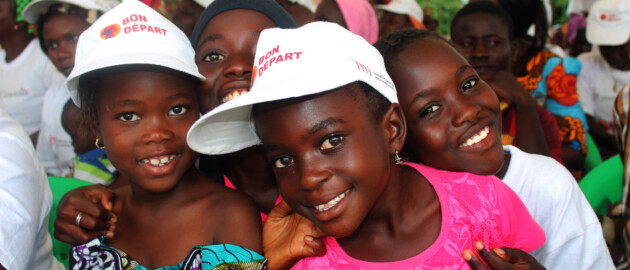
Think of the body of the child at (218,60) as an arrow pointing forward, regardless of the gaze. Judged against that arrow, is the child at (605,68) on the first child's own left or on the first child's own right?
on the first child's own left

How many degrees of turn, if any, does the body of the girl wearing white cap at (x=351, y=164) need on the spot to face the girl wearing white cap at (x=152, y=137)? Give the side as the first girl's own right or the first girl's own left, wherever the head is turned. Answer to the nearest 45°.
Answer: approximately 45° to the first girl's own right

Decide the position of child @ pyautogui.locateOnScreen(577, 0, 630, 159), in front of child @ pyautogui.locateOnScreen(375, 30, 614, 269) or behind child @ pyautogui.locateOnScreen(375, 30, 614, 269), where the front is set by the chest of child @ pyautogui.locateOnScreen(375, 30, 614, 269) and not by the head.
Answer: behind

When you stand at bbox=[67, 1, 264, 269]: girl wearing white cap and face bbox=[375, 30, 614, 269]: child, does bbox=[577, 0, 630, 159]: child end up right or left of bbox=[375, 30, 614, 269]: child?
left

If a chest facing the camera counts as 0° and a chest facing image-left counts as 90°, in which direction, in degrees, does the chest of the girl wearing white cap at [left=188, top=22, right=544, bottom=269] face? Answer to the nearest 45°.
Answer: approximately 45°

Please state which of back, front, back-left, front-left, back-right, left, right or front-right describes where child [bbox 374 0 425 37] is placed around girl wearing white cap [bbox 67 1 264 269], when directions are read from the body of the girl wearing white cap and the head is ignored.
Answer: back-left

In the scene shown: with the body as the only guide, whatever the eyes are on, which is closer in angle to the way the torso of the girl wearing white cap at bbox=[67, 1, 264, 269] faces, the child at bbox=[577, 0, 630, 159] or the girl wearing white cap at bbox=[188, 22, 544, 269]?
the girl wearing white cap

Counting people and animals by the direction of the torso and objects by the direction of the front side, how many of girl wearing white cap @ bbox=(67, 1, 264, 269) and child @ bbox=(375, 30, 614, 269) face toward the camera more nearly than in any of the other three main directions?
2

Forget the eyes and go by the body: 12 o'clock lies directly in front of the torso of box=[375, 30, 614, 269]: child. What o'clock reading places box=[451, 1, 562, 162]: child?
box=[451, 1, 562, 162]: child is roughly at 6 o'clock from box=[375, 30, 614, 269]: child.

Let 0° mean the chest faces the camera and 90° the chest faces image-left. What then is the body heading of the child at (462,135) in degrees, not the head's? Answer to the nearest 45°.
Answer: approximately 0°

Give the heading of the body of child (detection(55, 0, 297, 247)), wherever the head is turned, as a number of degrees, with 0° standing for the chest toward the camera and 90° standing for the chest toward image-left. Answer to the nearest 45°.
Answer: approximately 0°

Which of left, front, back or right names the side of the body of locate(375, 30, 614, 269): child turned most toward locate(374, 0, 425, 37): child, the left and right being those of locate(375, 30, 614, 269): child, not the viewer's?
back
